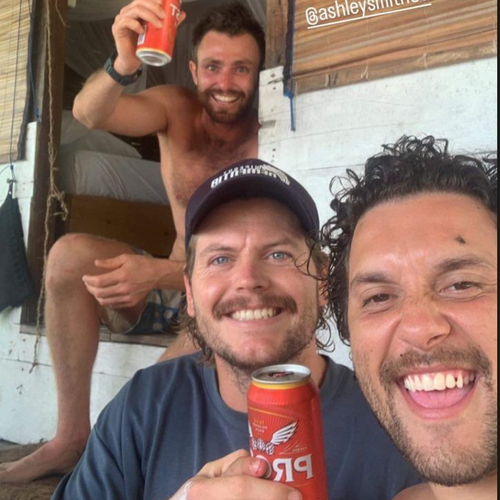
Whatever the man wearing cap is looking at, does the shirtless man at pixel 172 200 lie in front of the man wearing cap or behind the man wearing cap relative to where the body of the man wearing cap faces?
behind

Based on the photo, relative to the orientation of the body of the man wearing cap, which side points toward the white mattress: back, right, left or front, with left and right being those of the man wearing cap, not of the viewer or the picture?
back

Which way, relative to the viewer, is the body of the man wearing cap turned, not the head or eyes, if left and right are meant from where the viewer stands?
facing the viewer

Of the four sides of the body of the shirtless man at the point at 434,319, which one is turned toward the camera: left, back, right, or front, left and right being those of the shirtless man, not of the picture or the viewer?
front

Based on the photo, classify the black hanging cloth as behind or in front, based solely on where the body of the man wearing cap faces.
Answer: behind

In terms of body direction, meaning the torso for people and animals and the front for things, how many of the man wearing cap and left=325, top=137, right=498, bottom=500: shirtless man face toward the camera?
2
